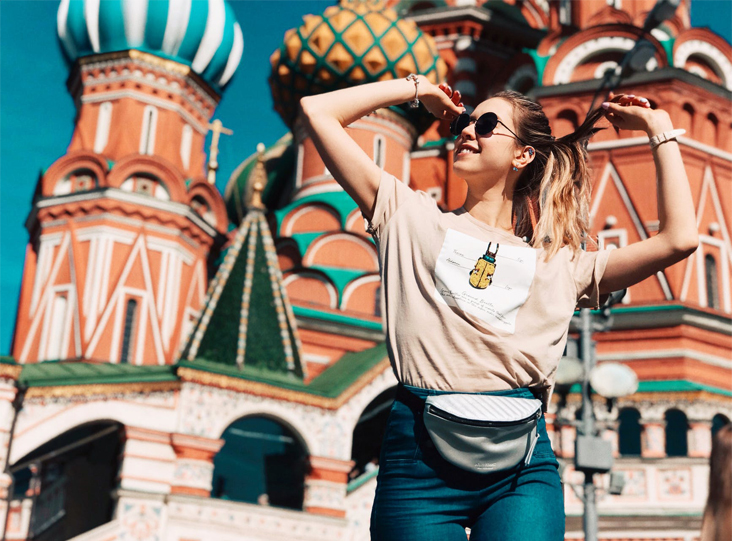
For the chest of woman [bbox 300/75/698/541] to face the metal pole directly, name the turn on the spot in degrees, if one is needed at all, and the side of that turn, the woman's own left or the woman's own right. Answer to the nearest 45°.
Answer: approximately 180°

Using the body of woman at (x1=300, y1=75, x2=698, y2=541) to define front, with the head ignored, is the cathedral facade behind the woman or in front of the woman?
behind

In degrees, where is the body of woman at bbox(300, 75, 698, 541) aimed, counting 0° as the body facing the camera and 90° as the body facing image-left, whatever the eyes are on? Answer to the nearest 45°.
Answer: approximately 0°

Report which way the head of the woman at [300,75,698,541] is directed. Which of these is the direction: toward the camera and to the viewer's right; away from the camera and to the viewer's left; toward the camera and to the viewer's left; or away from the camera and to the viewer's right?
toward the camera and to the viewer's left
